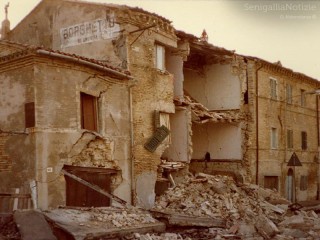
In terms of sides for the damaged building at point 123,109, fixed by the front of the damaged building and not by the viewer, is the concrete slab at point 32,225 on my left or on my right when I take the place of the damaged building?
on my right

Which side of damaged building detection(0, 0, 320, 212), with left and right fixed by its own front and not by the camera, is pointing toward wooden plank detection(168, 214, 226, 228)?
front

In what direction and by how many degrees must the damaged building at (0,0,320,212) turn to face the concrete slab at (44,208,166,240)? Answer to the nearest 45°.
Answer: approximately 45° to its right

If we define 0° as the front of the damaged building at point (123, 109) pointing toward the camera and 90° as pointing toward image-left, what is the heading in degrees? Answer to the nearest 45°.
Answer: approximately 315°

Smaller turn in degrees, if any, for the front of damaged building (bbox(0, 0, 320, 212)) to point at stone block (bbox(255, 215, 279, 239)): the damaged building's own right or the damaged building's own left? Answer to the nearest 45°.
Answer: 0° — it already faces it
